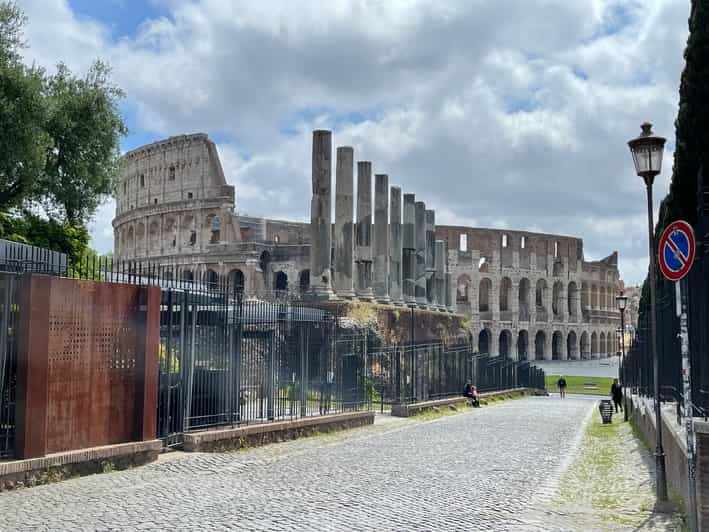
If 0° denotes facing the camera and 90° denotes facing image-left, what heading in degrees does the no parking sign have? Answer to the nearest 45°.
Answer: approximately 45°

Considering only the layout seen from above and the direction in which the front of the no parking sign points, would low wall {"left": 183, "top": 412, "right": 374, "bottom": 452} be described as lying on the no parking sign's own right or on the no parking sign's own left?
on the no parking sign's own right

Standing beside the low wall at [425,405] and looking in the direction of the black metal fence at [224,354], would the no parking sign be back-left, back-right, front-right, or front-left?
front-left

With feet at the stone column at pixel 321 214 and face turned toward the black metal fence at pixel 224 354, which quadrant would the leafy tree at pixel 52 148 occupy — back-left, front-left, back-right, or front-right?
front-right

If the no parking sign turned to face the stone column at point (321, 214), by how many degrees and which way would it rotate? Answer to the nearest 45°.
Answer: approximately 90° to its right

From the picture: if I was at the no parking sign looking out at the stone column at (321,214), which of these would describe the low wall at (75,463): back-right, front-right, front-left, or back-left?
front-left

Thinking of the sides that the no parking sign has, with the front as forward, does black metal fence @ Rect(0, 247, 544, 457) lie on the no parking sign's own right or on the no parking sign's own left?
on the no parking sign's own right

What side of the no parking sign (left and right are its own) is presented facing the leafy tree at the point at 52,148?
right

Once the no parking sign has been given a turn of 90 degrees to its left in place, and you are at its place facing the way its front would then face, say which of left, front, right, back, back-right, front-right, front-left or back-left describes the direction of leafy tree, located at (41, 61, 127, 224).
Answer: back

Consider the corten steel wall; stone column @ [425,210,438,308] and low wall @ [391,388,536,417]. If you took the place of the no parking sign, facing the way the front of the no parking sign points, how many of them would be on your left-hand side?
0
